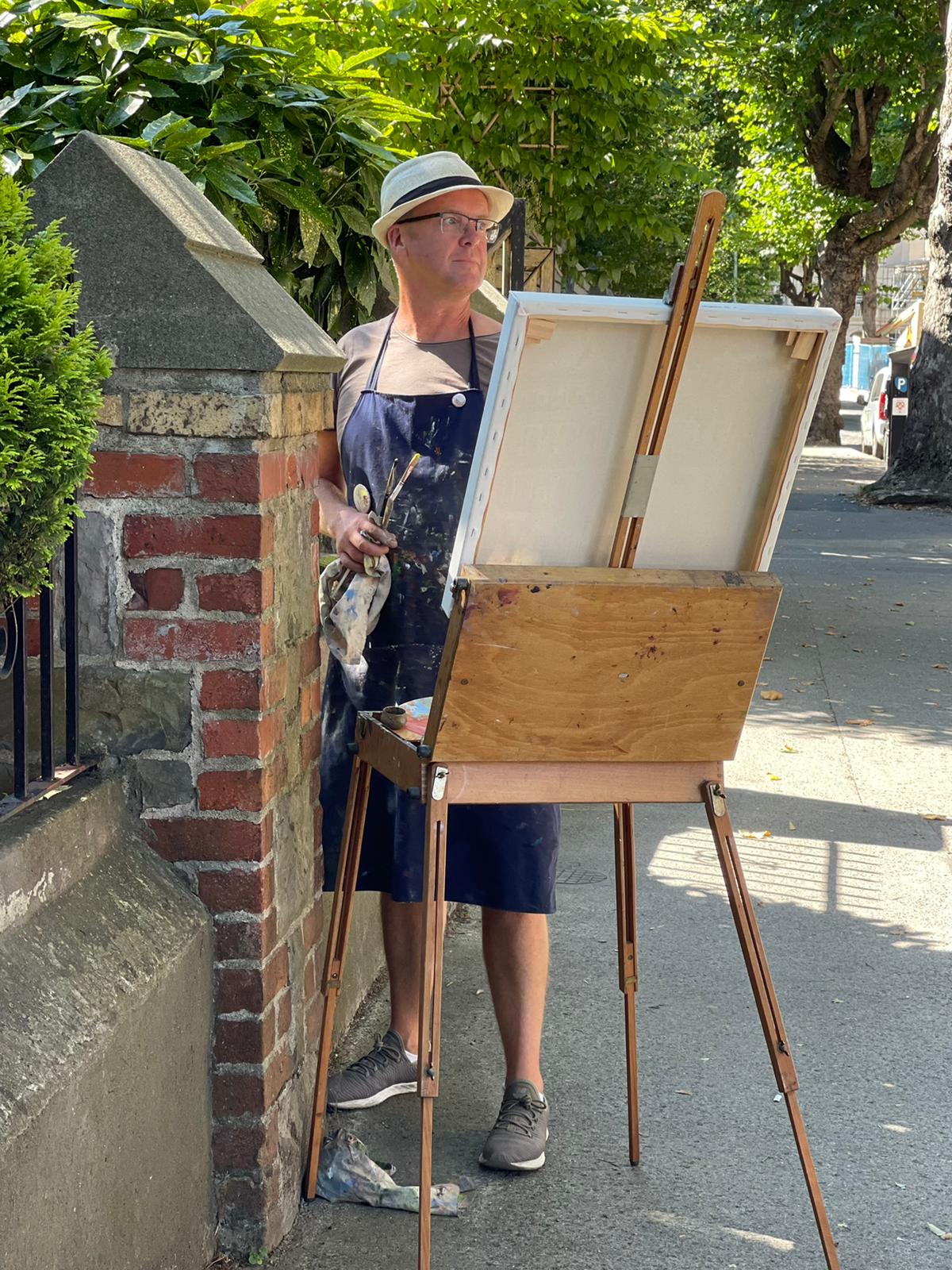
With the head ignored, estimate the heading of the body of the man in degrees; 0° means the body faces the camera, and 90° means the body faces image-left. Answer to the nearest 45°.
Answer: approximately 0°

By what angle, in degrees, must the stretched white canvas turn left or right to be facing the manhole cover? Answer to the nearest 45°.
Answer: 0° — it already faces it

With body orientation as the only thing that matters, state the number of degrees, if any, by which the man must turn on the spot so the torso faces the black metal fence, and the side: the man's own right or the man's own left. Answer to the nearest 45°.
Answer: approximately 45° to the man's own right

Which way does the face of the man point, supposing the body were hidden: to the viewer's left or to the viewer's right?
to the viewer's right

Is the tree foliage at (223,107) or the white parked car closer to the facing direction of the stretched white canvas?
the white parked car

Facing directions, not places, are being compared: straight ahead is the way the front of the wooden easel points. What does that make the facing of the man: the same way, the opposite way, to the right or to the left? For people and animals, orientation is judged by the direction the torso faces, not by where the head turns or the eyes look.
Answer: the opposite way

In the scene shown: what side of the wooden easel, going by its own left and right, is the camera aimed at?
back

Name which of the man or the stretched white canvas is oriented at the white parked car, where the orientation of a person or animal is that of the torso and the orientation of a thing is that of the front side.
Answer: the stretched white canvas

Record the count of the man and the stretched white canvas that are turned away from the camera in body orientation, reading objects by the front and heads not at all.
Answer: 1

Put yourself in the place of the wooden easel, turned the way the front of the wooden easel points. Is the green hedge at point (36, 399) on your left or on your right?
on your left

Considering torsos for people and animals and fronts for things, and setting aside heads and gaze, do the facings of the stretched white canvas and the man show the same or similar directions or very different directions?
very different directions

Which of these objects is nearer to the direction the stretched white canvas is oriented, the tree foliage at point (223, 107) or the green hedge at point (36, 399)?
the tree foliage

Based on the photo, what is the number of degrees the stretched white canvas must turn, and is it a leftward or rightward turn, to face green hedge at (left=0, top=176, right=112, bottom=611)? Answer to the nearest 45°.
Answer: approximately 45° to its left

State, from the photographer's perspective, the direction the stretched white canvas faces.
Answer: facing away from the viewer
